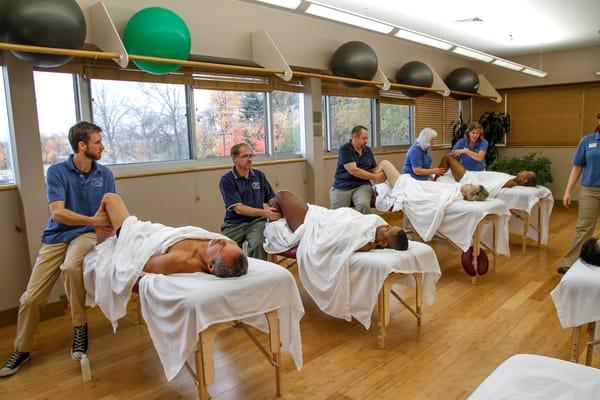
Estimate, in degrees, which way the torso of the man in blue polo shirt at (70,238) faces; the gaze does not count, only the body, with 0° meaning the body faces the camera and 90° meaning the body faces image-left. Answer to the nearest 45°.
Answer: approximately 315°

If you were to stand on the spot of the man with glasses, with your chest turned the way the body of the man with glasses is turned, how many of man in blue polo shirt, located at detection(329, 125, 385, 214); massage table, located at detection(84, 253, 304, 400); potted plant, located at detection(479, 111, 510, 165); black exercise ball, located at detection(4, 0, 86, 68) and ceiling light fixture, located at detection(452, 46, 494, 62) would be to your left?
3

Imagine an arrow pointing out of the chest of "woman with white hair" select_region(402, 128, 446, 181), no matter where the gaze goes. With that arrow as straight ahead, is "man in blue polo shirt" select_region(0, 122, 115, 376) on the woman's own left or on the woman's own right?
on the woman's own right

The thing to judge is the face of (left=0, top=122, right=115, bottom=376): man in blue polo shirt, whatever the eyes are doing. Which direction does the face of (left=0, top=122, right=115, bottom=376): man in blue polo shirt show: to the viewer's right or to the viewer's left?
to the viewer's right
